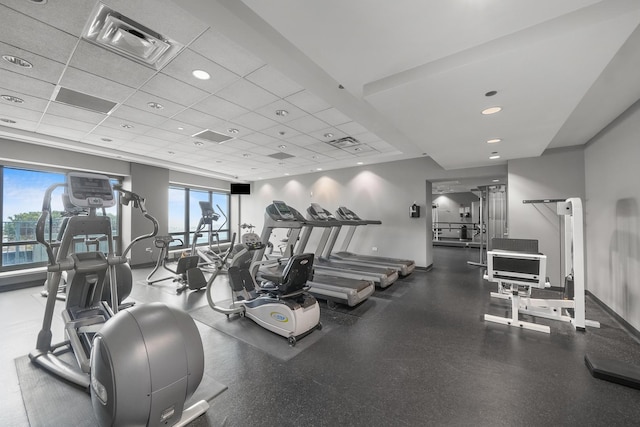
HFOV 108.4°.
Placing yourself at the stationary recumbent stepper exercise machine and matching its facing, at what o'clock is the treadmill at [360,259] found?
The treadmill is roughly at 3 o'clock from the stationary recumbent stepper exercise machine.

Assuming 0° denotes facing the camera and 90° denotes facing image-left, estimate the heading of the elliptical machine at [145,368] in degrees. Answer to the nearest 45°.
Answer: approximately 135°

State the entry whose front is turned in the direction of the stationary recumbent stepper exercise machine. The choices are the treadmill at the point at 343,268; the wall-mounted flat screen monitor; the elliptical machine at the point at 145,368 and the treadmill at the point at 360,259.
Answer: the wall-mounted flat screen monitor

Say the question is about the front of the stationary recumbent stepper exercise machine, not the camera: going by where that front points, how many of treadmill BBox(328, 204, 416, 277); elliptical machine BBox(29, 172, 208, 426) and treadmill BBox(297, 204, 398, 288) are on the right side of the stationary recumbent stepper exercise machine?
2

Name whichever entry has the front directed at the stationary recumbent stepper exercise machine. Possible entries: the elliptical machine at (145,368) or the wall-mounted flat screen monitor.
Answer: the wall-mounted flat screen monitor

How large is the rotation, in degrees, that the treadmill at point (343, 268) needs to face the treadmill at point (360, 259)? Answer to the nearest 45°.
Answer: approximately 45° to its right

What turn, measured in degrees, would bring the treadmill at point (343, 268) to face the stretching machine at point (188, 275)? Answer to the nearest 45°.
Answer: approximately 45° to its left

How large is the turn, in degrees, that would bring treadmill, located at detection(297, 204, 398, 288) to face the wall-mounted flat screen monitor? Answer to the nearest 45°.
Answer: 0° — it already faces it

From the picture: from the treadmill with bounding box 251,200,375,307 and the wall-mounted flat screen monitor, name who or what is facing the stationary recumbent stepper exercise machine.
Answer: the wall-mounted flat screen monitor

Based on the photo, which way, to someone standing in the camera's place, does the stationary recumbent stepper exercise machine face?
facing away from the viewer and to the left of the viewer
